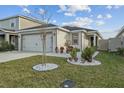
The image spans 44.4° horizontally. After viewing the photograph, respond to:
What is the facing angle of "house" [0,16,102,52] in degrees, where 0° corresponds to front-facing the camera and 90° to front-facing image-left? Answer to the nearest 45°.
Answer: approximately 45°

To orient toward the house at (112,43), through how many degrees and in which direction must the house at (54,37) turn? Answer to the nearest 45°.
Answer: approximately 135° to its left
